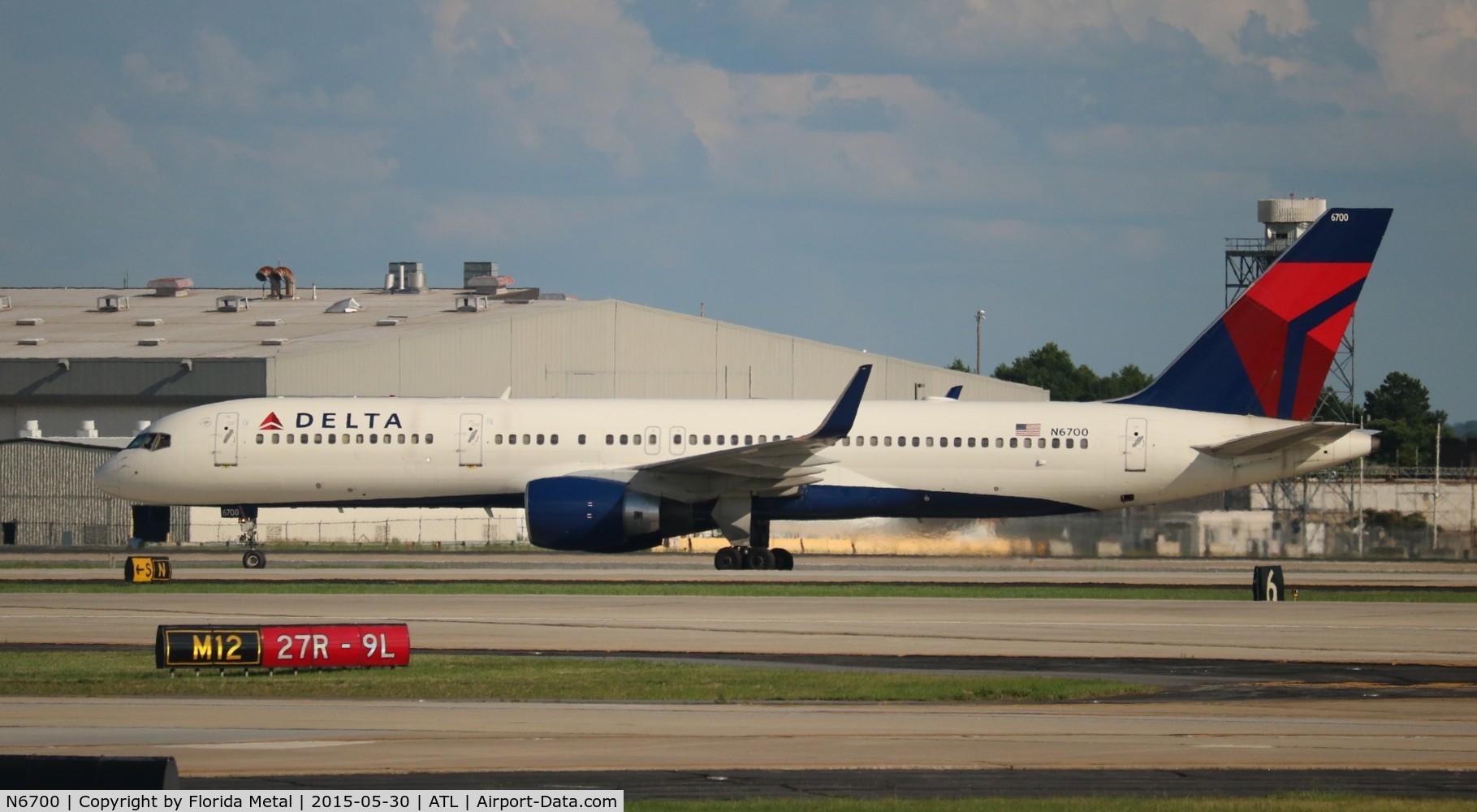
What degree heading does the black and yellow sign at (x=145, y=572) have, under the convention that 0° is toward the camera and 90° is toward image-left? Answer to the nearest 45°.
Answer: approximately 315°

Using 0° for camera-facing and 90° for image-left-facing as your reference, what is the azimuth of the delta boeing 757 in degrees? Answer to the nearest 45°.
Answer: approximately 90°

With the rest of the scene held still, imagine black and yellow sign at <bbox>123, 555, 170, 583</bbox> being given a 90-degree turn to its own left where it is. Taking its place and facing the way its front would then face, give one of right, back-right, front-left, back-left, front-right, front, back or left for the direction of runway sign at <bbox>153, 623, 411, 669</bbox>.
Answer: back-right

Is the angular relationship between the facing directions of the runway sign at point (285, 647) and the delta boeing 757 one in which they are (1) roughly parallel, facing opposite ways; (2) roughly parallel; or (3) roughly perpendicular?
roughly perpendicular

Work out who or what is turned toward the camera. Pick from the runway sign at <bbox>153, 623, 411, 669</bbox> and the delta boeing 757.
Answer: the runway sign

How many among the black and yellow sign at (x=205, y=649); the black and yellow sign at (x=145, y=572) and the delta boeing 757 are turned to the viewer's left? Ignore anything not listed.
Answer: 1

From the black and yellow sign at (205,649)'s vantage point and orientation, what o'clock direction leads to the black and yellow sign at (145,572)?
the black and yellow sign at (145,572) is roughly at 6 o'clock from the black and yellow sign at (205,649).

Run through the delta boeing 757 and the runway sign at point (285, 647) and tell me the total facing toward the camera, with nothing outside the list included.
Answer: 1

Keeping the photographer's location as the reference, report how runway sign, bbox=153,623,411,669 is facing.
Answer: facing the viewer

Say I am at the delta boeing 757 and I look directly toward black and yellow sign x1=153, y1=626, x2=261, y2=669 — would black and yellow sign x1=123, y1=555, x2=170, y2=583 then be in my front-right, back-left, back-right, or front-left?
front-right

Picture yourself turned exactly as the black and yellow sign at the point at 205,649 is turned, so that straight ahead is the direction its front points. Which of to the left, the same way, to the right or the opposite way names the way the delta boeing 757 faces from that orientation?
to the right

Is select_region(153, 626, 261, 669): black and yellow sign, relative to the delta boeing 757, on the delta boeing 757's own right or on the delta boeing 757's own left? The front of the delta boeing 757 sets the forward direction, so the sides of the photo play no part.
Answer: on the delta boeing 757's own left

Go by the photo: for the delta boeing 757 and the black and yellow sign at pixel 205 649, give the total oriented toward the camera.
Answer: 1

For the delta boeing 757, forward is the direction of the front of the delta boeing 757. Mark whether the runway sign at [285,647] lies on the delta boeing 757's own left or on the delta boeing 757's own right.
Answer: on the delta boeing 757's own left

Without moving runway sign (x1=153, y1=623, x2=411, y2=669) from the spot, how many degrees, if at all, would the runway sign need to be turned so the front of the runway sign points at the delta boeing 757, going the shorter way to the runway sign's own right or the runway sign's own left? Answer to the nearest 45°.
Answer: approximately 135° to the runway sign's own left

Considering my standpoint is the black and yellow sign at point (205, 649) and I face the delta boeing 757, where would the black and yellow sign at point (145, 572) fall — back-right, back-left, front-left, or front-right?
front-left
